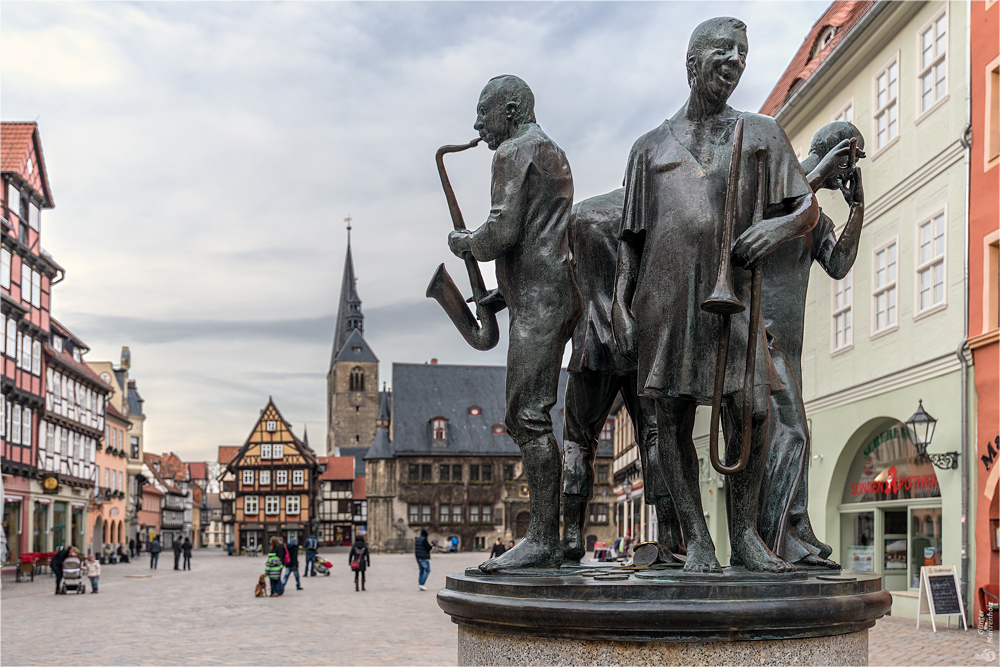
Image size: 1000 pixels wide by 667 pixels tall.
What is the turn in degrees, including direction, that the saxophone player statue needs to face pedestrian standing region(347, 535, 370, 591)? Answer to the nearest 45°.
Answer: approximately 90° to its right

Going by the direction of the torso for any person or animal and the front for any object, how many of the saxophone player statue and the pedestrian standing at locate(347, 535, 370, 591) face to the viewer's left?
1

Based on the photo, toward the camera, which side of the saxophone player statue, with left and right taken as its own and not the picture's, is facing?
left

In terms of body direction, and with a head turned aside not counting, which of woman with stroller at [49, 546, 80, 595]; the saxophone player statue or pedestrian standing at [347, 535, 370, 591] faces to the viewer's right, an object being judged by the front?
the woman with stroller
